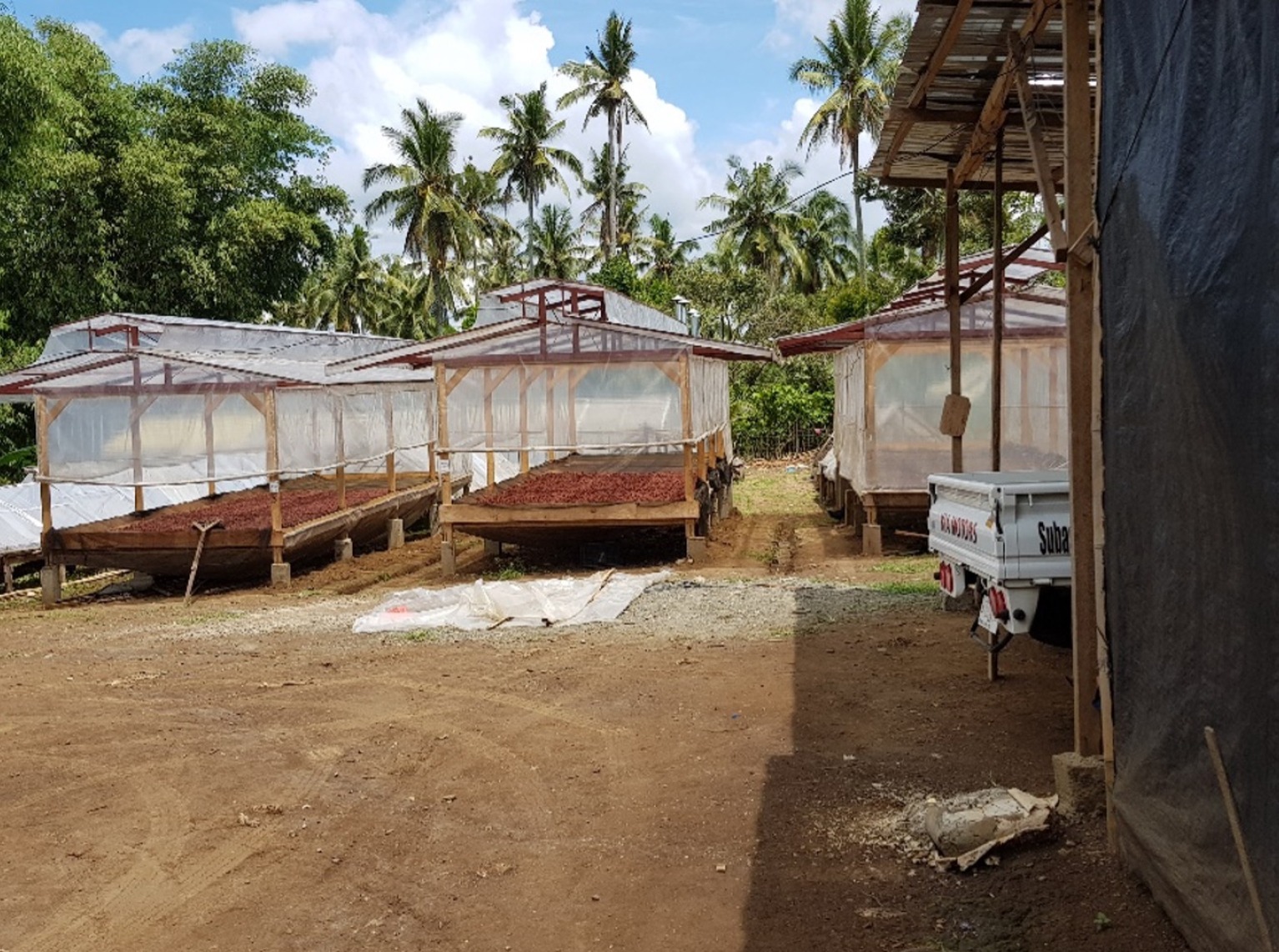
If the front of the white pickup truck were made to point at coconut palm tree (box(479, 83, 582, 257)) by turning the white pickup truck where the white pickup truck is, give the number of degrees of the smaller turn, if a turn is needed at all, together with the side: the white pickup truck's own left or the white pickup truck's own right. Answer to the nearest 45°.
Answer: approximately 90° to the white pickup truck's own left

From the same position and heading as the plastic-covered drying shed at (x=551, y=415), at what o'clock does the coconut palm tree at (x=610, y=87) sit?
The coconut palm tree is roughly at 6 o'clock from the plastic-covered drying shed.

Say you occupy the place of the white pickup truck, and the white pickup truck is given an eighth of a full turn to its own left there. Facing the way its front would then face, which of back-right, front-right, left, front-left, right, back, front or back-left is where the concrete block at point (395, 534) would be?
front-left

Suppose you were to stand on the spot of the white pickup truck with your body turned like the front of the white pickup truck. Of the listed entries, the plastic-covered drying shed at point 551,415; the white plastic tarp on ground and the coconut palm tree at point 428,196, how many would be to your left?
3

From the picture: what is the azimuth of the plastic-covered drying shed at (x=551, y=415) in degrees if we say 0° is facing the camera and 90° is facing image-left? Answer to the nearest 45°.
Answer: approximately 0°

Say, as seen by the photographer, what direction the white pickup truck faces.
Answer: facing away from the viewer and to the right of the viewer

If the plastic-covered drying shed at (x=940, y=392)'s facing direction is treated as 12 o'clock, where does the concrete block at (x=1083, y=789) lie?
The concrete block is roughly at 12 o'clock from the plastic-covered drying shed.

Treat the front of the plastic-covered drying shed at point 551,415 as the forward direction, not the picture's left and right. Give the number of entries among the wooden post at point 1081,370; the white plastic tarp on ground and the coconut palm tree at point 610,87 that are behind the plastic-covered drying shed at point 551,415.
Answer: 1

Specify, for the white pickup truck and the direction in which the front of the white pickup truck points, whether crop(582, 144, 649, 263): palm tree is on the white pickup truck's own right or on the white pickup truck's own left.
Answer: on the white pickup truck's own left
